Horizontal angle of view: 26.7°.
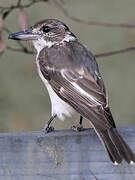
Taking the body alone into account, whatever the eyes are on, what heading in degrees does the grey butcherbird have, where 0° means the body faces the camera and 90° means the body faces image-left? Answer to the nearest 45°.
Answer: approximately 135°
